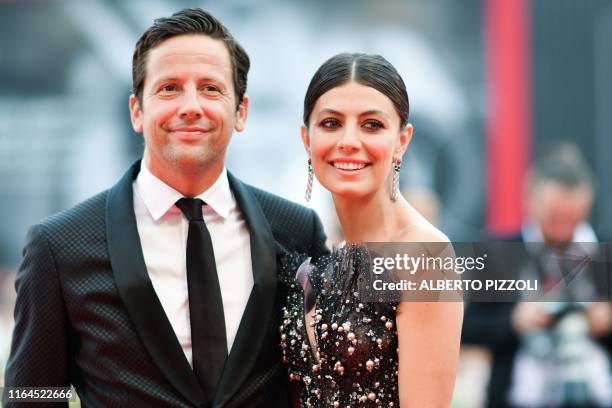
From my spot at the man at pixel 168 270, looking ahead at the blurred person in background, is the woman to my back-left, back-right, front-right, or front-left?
front-right

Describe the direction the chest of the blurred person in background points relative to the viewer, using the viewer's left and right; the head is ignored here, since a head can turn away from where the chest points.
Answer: facing the viewer

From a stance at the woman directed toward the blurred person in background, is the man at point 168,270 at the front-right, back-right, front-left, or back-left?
back-left

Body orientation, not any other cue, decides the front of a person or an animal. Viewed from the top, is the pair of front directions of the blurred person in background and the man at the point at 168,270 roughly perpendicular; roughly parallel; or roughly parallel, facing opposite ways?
roughly parallel

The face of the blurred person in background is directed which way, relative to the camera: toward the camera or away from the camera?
toward the camera

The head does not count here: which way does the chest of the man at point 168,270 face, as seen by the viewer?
toward the camera

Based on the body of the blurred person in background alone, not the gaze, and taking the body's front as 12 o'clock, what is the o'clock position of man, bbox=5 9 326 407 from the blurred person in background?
The man is roughly at 1 o'clock from the blurred person in background.

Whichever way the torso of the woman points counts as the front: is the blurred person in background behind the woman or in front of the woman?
behind

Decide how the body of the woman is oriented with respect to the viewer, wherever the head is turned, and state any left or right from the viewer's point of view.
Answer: facing the viewer and to the left of the viewer

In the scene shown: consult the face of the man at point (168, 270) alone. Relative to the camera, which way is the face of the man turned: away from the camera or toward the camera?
toward the camera
